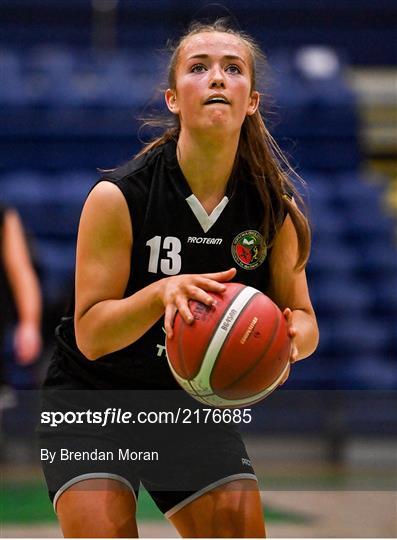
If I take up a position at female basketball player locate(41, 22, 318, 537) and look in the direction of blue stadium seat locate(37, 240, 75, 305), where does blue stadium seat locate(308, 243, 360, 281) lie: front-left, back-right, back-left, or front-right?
front-right

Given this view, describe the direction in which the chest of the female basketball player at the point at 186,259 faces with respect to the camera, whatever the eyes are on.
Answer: toward the camera

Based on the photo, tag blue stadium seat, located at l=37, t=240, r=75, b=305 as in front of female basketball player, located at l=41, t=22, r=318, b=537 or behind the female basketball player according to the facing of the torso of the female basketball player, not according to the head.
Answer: behind

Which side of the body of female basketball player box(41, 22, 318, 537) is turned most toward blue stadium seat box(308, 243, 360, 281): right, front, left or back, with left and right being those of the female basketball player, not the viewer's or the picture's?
back

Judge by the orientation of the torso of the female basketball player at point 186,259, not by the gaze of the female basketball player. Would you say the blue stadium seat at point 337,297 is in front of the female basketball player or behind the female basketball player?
behind

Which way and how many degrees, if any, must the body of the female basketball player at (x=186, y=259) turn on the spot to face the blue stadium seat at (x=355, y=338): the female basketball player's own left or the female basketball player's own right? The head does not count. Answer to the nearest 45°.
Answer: approximately 180°

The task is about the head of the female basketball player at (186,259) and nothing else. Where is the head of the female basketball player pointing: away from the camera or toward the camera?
toward the camera
